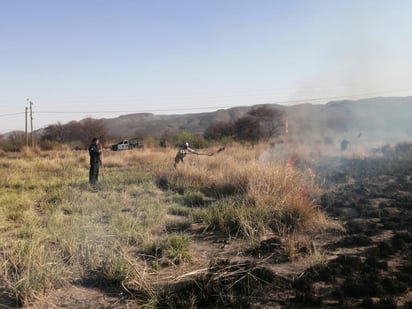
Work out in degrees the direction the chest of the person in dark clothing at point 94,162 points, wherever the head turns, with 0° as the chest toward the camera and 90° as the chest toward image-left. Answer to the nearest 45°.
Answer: approximately 270°
